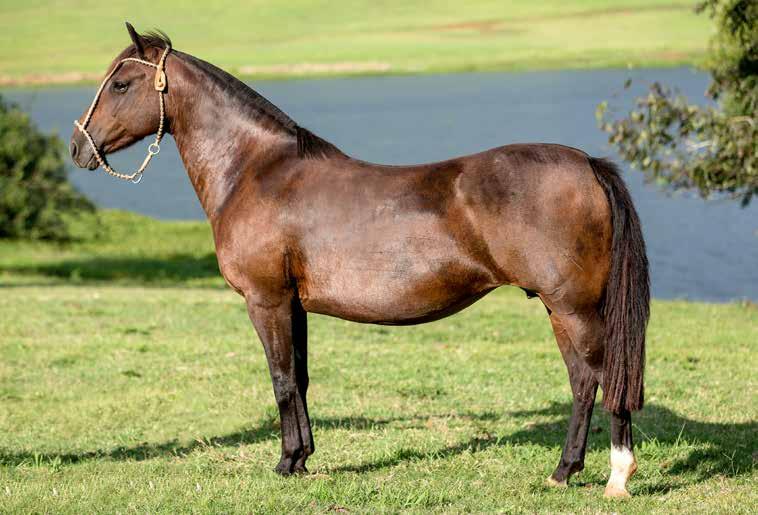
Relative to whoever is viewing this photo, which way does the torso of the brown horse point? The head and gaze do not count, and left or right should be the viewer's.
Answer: facing to the left of the viewer
